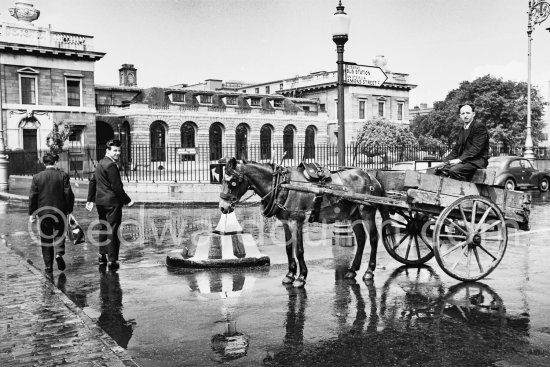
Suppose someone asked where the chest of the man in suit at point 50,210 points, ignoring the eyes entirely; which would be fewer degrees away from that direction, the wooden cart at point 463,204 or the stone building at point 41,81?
the stone building

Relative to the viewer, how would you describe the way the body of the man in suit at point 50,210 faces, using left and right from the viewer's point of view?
facing away from the viewer

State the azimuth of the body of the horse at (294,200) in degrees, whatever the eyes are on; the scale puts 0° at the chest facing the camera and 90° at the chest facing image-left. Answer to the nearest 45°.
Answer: approximately 45°

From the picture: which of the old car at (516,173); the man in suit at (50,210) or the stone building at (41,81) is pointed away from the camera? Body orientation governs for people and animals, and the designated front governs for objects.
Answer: the man in suit

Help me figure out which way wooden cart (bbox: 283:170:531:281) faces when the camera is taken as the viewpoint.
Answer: facing the viewer and to the left of the viewer

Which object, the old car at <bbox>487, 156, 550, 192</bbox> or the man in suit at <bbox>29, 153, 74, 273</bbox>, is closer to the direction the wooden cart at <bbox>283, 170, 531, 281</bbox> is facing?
the man in suit

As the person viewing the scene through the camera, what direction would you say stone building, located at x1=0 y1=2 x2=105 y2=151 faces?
facing the viewer and to the right of the viewer

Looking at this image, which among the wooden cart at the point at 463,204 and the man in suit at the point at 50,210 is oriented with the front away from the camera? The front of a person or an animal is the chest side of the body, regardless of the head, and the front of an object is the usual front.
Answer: the man in suit

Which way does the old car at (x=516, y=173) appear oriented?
to the viewer's right

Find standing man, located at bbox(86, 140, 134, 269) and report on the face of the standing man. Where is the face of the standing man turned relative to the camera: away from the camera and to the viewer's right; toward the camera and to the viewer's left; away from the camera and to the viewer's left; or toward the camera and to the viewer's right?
toward the camera and to the viewer's right

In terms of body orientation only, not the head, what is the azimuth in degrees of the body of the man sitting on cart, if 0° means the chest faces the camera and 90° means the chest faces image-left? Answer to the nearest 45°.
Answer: approximately 45°

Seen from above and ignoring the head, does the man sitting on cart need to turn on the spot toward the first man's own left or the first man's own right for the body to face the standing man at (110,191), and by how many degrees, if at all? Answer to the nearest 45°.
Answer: approximately 45° to the first man's own right

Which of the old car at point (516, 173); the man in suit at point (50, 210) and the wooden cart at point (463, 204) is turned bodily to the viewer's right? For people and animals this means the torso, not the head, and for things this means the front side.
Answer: the old car

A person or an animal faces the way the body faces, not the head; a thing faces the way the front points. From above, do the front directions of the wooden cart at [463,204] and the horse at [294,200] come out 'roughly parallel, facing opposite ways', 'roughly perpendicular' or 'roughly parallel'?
roughly parallel

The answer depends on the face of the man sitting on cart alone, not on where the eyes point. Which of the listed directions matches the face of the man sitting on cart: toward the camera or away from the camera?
toward the camera

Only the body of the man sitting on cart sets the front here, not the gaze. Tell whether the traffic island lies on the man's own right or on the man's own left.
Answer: on the man's own right
